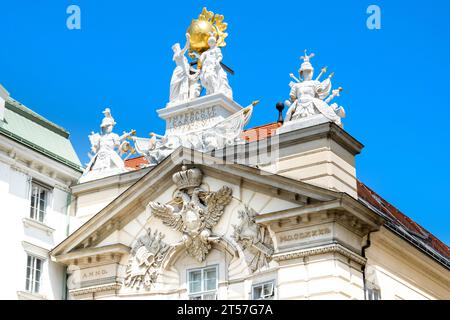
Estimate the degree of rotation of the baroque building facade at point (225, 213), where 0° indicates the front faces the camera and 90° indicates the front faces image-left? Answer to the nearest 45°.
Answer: approximately 45°

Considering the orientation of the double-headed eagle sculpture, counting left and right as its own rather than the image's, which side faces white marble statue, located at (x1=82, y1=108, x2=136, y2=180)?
right
